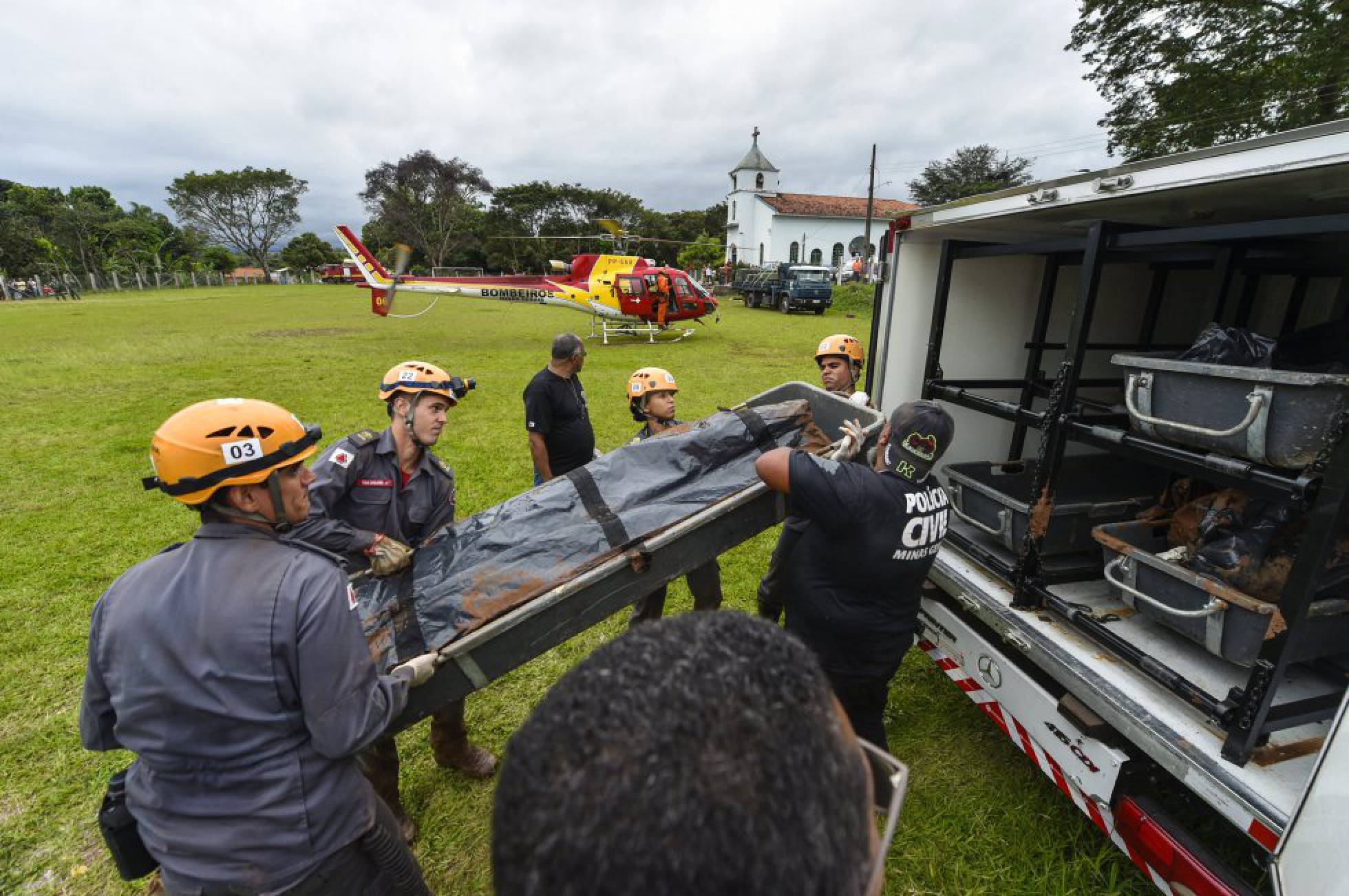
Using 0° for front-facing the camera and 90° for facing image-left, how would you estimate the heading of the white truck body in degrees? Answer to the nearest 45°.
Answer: approximately 225°

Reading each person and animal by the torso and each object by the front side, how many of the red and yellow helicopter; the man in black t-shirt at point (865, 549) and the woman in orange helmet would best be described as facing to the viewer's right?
2

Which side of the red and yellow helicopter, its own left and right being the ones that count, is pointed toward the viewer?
right

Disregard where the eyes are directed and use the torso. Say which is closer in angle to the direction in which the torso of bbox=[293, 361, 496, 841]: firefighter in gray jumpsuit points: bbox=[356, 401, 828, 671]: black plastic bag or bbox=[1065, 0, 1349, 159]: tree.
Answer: the black plastic bag

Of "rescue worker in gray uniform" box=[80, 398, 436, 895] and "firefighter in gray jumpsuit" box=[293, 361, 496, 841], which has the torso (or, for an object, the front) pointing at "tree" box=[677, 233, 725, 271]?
the rescue worker in gray uniform

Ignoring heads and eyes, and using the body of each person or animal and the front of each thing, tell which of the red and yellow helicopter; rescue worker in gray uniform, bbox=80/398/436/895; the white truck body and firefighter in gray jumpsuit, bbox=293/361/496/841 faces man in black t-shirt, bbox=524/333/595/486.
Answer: the rescue worker in gray uniform

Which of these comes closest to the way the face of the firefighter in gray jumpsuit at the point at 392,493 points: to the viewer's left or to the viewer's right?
to the viewer's right

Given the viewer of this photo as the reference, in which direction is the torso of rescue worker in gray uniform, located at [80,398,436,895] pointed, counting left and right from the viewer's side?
facing away from the viewer and to the right of the viewer

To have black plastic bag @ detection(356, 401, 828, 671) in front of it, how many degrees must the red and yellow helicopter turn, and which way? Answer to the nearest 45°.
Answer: approximately 90° to its right
